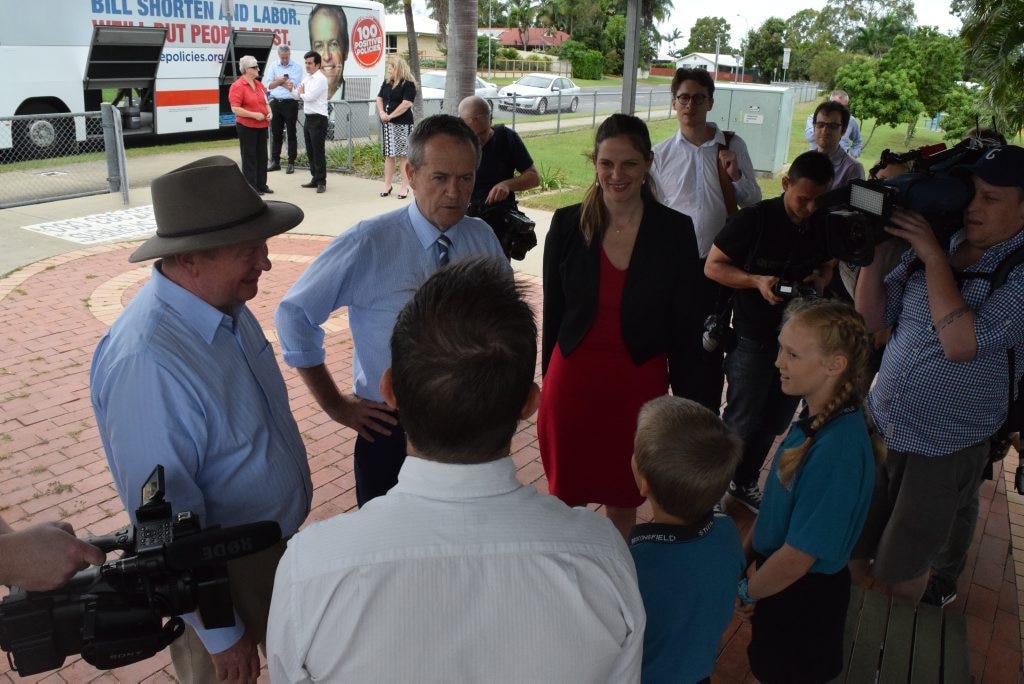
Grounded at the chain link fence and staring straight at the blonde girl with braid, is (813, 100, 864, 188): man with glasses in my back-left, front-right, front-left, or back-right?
front-left

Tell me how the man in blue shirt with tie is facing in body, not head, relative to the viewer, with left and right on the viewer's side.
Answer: facing the viewer and to the right of the viewer

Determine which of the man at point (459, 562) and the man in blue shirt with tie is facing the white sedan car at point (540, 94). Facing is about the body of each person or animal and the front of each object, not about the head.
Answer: the man

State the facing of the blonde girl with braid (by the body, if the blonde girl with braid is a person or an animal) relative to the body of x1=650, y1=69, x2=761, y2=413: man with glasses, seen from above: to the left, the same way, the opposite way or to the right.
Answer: to the right

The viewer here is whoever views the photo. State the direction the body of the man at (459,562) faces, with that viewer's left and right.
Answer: facing away from the viewer

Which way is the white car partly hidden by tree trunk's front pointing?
to the viewer's right

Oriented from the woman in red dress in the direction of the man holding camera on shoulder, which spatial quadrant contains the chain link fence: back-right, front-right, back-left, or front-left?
back-left

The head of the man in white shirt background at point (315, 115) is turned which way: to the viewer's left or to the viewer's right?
to the viewer's left

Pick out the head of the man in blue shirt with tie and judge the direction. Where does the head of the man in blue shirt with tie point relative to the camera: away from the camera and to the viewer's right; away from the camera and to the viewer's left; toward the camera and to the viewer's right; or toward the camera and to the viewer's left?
toward the camera and to the viewer's right

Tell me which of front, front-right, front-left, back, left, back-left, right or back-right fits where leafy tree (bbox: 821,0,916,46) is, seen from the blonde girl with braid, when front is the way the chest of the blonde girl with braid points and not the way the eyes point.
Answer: right

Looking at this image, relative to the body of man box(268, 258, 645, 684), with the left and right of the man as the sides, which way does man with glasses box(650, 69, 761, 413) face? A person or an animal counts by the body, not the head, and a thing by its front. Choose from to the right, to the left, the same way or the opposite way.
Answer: the opposite way

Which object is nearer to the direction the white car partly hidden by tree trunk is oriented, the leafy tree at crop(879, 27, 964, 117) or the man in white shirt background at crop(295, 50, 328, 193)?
the leafy tree

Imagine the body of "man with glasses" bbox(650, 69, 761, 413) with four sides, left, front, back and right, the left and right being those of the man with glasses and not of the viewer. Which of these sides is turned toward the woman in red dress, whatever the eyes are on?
front

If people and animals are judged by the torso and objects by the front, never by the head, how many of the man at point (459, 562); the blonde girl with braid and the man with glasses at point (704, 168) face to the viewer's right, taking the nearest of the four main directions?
0

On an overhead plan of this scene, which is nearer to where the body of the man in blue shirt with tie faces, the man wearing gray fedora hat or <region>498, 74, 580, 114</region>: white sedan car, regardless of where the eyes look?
the man wearing gray fedora hat

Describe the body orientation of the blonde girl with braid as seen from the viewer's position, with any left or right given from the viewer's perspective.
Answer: facing to the left of the viewer

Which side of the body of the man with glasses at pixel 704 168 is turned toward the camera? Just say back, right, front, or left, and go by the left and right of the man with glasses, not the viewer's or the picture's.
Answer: front

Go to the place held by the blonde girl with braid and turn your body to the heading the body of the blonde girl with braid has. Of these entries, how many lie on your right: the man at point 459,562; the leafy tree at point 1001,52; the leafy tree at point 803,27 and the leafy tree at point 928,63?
3
